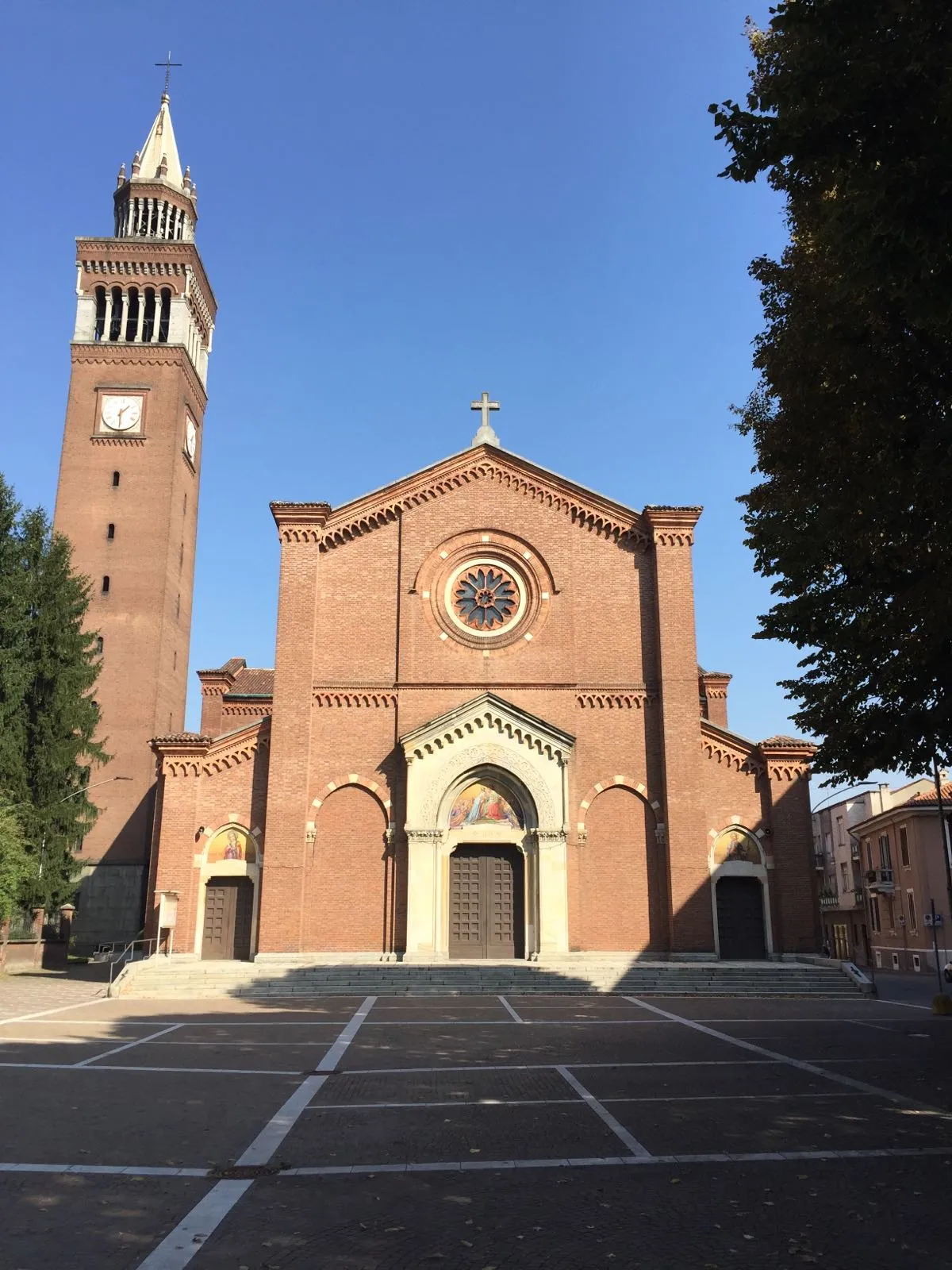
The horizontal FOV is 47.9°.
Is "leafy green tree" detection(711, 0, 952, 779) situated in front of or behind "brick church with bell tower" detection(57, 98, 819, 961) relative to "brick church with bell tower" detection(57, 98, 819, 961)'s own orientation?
in front

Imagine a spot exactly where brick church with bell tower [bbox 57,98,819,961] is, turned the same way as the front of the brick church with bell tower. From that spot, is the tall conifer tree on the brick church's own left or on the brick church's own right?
on the brick church's own right

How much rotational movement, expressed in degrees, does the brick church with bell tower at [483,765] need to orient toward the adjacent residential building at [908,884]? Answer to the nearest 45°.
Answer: approximately 135° to its left

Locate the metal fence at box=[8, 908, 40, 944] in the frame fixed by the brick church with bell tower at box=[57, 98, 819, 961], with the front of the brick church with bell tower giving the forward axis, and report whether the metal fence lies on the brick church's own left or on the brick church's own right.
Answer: on the brick church's own right

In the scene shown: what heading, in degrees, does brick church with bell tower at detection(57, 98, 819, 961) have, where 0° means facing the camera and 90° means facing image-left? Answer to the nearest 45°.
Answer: approximately 0°

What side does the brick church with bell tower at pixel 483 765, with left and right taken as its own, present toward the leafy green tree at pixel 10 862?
right

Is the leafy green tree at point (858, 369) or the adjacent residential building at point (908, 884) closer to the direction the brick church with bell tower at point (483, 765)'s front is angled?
the leafy green tree
